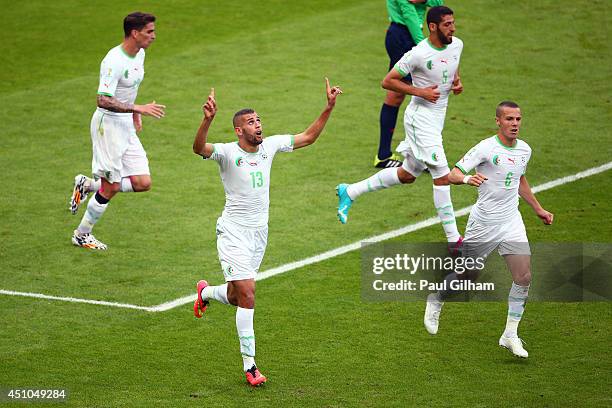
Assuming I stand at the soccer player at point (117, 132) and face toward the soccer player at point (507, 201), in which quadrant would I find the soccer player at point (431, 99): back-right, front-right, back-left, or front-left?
front-left

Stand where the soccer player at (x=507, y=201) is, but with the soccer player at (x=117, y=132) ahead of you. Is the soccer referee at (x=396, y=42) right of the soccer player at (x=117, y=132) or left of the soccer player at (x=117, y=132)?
right

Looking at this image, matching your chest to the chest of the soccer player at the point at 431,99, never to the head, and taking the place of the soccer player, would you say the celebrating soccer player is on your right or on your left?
on your right

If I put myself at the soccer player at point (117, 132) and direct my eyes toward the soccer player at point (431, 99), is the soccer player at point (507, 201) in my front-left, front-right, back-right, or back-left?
front-right

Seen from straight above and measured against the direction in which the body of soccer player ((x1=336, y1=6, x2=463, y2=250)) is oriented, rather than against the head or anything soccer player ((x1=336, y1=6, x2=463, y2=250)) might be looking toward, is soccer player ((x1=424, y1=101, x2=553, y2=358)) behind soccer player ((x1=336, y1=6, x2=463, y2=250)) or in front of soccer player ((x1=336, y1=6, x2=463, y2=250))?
in front
